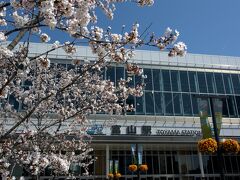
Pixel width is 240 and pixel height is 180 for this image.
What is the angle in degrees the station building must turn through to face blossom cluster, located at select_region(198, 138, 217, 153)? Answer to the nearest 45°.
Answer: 0° — it already faces it

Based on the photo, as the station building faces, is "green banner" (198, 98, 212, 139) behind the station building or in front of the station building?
in front

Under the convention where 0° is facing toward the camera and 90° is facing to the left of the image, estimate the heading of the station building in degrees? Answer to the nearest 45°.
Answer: approximately 0°

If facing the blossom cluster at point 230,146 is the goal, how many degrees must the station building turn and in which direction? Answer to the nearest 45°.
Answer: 0° — it already faces it
